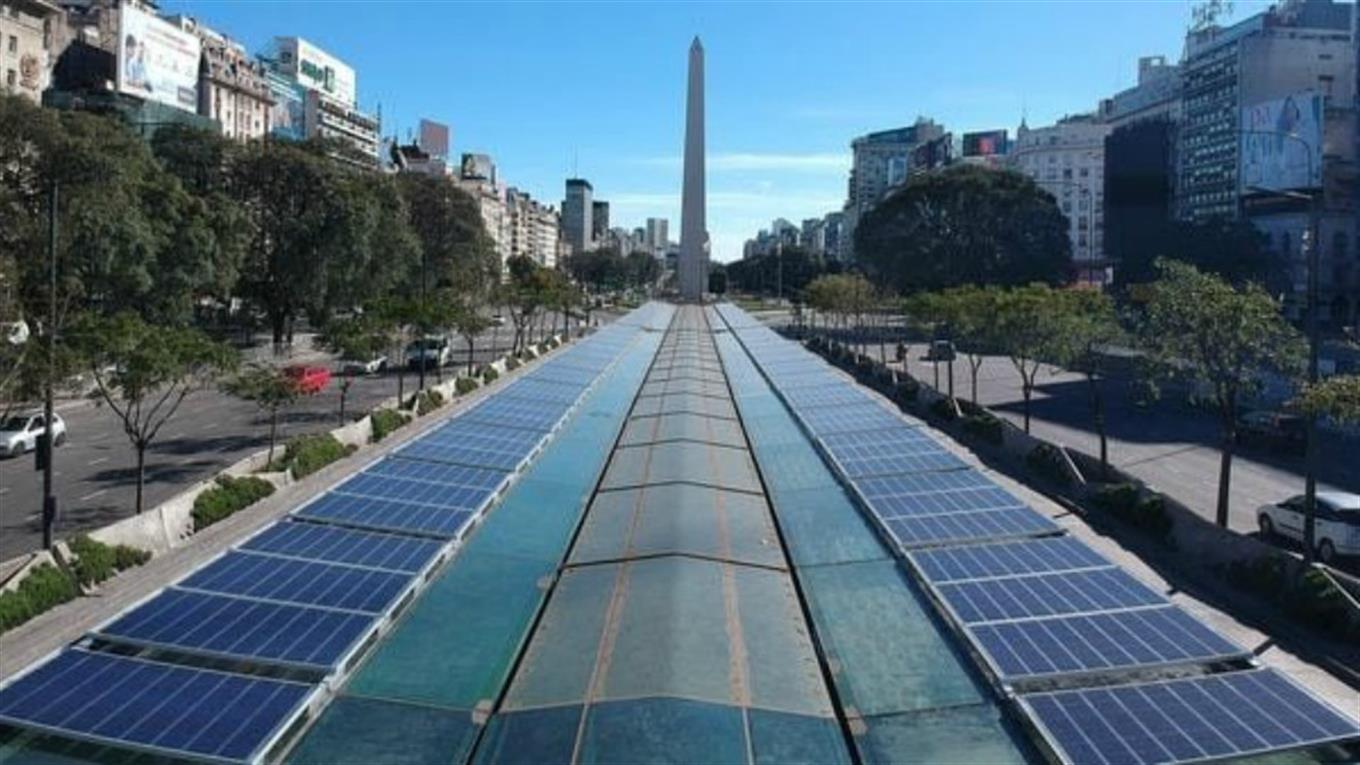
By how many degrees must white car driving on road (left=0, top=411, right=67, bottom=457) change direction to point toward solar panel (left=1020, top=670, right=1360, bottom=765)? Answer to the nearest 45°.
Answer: approximately 45° to its left

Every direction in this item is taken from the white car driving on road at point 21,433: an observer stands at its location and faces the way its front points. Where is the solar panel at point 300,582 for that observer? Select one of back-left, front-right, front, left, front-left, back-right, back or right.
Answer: front-left

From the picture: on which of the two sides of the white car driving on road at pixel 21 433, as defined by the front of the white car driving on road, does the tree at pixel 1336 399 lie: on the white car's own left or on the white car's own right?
on the white car's own left

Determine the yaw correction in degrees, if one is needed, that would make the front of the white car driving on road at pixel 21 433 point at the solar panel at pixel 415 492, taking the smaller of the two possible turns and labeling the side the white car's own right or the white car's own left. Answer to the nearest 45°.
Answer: approximately 45° to the white car's own left

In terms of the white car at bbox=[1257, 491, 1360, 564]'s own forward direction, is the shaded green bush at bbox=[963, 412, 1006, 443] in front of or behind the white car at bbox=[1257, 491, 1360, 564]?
in front

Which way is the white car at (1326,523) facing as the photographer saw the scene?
facing away from the viewer and to the left of the viewer
